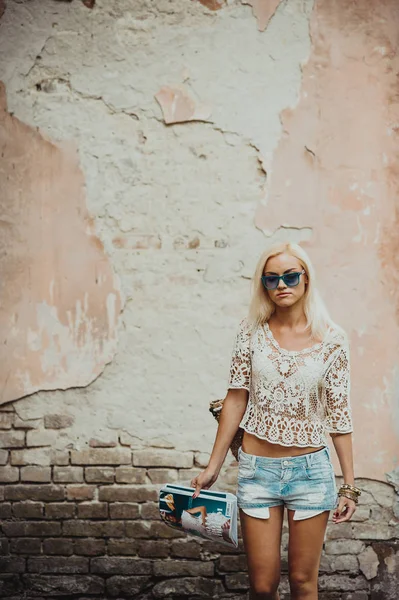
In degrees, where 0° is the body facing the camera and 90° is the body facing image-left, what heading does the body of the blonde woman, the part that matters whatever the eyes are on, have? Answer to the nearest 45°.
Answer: approximately 0°
